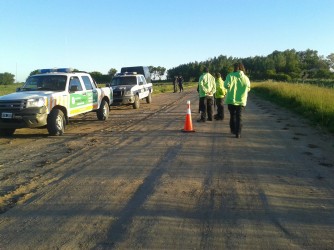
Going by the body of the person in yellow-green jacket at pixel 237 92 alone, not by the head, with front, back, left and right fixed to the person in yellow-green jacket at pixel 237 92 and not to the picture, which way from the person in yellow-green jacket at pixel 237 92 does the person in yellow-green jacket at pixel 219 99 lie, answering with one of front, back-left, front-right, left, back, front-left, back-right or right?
front

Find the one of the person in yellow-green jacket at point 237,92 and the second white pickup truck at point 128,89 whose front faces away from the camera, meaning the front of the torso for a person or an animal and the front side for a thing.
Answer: the person in yellow-green jacket

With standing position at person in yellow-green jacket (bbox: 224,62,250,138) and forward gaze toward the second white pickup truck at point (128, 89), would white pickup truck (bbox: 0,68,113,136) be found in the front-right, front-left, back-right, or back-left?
front-left

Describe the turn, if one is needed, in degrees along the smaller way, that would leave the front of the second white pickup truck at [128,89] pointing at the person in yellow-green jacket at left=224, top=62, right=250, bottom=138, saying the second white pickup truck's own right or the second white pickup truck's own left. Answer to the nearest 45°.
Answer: approximately 45° to the second white pickup truck's own left

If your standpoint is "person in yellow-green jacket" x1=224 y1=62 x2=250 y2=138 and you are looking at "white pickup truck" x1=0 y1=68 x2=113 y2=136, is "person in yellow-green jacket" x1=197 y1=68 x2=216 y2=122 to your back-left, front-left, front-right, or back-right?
front-right

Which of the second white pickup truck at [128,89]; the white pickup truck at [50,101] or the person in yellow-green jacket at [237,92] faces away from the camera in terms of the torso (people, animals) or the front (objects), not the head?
the person in yellow-green jacket

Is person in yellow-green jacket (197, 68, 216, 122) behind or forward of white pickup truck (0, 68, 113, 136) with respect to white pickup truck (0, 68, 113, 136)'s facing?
behind

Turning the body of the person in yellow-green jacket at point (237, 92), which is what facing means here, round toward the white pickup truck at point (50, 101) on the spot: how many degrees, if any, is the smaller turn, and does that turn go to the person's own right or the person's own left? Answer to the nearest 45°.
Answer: approximately 90° to the person's own left

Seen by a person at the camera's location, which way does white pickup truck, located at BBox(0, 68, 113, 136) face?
facing the viewer and to the left of the viewer

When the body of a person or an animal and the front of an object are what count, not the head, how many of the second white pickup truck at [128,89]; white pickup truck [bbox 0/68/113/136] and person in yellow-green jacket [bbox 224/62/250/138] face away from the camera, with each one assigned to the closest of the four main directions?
1

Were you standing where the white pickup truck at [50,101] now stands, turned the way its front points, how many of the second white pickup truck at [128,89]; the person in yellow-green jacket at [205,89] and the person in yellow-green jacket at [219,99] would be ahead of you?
0

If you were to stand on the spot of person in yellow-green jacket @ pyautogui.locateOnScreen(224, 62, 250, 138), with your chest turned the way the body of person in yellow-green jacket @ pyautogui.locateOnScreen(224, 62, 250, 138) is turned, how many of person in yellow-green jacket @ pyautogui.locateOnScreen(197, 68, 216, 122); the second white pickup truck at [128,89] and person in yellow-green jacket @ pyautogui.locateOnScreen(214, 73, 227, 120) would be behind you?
0

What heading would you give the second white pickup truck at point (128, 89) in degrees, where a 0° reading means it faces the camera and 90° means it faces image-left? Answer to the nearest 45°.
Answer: approximately 45°

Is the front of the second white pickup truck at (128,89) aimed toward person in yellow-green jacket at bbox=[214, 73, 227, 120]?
no

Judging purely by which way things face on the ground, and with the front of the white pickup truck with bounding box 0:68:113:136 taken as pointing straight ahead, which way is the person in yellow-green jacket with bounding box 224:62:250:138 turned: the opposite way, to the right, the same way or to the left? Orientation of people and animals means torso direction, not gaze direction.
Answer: the opposite way

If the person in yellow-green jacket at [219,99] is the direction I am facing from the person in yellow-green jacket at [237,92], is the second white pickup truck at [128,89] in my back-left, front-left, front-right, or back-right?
front-left

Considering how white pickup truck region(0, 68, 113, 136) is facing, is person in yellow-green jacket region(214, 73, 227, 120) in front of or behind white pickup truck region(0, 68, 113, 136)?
behind

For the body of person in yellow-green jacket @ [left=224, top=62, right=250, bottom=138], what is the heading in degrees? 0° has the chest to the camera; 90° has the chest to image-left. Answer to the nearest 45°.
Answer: approximately 180°
